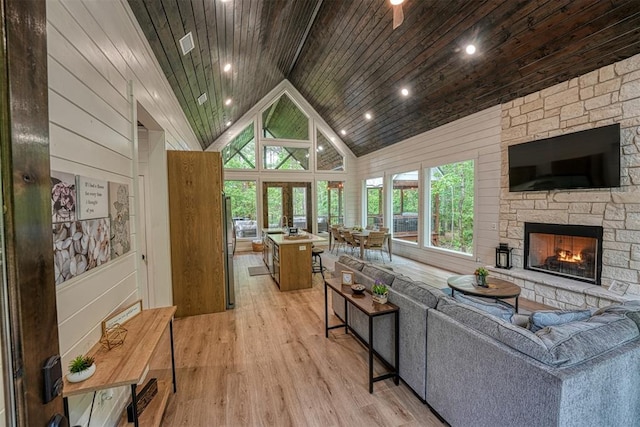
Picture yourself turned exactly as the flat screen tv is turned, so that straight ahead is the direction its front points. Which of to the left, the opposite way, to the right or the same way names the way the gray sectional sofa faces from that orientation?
the opposite way

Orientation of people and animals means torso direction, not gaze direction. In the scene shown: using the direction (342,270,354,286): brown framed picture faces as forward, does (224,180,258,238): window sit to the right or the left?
on its right

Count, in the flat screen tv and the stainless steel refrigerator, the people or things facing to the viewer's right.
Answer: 1

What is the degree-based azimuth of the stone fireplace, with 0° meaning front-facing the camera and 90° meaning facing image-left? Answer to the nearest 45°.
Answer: approximately 45°

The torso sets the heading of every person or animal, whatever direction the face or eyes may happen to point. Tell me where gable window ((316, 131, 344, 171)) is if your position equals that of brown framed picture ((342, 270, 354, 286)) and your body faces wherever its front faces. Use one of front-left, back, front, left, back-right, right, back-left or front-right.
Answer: back-right

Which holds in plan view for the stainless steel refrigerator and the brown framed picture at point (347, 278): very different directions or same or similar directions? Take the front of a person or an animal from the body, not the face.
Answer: very different directions

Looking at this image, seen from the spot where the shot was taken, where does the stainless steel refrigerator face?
facing to the right of the viewer

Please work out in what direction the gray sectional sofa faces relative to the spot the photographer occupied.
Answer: facing away from the viewer and to the right of the viewer

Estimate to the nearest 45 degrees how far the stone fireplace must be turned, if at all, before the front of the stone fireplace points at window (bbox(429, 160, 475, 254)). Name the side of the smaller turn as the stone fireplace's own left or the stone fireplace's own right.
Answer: approximately 90° to the stone fireplace's own right

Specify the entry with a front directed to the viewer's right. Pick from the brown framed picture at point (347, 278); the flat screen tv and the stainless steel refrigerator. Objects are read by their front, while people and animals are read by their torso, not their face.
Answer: the stainless steel refrigerator

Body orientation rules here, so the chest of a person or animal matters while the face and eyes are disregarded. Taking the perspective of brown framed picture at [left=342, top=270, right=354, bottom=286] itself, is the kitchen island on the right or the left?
on its right
